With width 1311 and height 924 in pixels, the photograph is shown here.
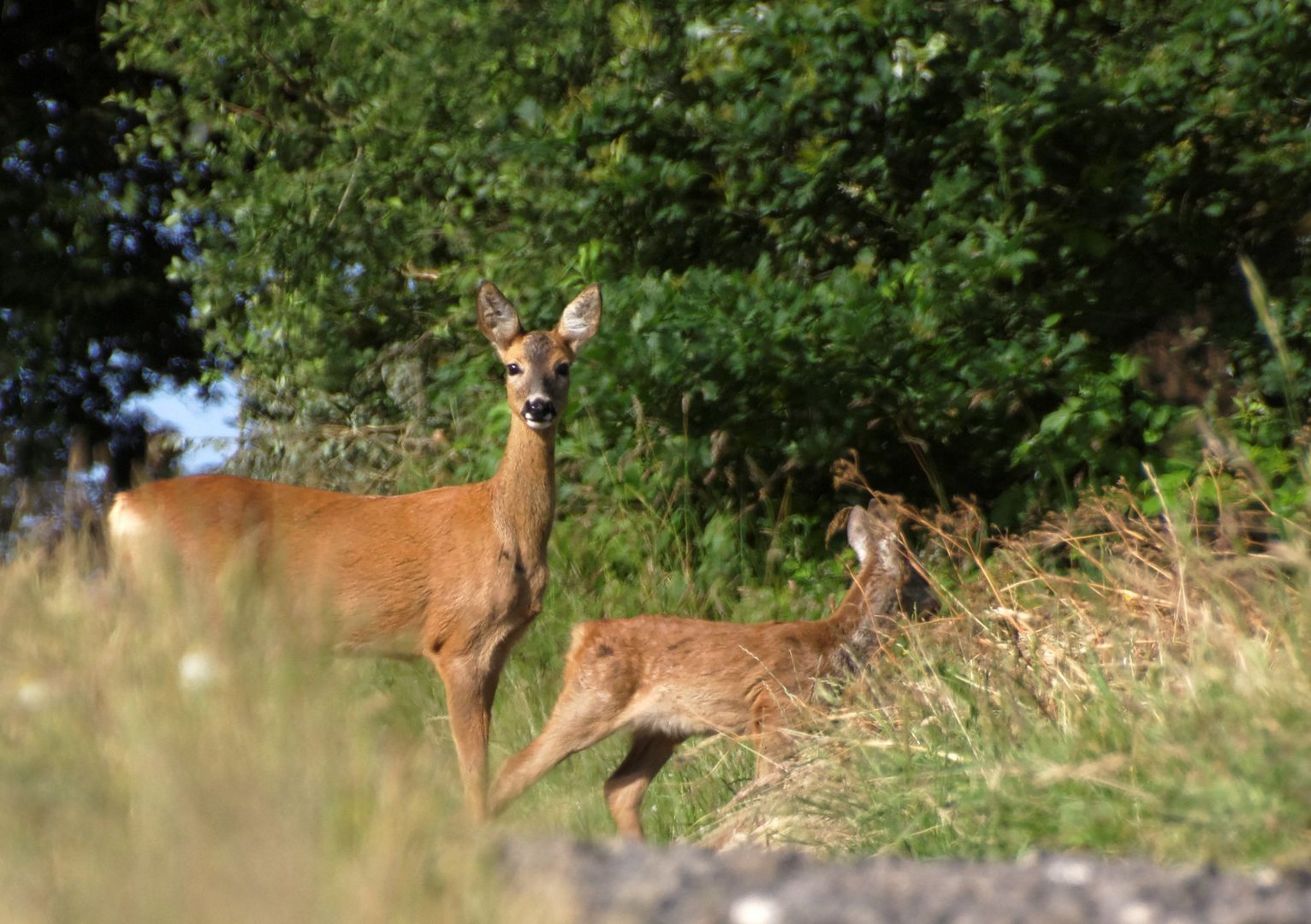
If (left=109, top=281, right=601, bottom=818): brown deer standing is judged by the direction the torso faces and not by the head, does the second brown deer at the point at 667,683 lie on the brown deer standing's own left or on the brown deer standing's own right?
on the brown deer standing's own right

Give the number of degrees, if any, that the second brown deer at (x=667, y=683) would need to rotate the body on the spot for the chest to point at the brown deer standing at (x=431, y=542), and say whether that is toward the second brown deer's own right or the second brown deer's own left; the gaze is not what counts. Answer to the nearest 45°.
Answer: approximately 135° to the second brown deer's own left

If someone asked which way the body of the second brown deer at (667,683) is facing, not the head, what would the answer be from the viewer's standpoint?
to the viewer's right

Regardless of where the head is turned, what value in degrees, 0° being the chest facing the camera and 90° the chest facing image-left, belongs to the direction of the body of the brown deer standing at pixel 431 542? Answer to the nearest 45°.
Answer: approximately 270°

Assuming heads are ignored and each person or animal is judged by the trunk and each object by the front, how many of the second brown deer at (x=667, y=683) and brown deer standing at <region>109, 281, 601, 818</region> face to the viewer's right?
2
